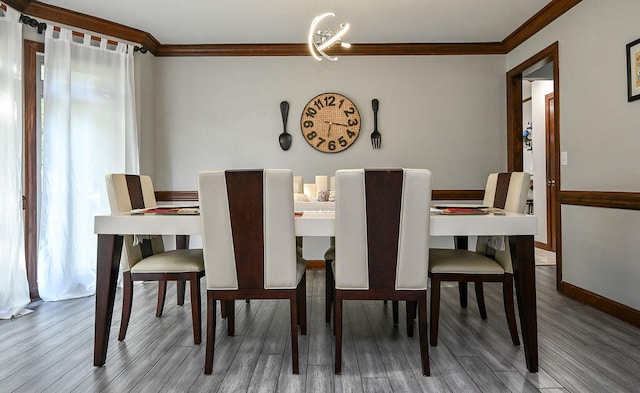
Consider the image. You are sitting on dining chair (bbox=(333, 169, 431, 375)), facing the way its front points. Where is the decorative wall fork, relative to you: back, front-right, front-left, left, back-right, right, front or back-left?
front

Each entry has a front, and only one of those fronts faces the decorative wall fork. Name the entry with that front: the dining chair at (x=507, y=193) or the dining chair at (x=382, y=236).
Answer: the dining chair at (x=382, y=236)

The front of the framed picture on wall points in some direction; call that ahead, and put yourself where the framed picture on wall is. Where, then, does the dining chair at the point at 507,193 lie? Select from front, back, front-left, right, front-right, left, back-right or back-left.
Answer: front

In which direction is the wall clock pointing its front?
toward the camera

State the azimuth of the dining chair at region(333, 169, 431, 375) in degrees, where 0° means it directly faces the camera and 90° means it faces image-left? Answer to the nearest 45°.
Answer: approximately 180°

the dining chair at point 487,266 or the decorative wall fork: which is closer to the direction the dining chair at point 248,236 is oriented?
the decorative wall fork

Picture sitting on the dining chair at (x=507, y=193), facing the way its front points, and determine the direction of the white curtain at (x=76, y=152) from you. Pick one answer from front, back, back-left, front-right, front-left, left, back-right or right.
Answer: front-right

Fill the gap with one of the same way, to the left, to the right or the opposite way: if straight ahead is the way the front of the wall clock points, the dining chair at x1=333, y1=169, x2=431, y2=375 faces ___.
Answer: the opposite way

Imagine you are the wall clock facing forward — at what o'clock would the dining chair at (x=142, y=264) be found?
The dining chair is roughly at 1 o'clock from the wall clock.

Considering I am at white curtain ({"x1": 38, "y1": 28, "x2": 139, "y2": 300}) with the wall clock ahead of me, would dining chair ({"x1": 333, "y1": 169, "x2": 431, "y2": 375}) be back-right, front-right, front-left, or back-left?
front-right

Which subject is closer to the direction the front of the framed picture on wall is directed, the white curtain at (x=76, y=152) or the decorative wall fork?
the white curtain

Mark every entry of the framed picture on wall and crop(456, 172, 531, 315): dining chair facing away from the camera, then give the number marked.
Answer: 0

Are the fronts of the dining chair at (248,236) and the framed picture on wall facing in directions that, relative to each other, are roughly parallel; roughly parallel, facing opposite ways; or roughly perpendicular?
roughly perpendicular

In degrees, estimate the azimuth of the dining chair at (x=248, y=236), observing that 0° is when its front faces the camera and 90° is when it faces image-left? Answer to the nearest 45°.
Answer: approximately 180°

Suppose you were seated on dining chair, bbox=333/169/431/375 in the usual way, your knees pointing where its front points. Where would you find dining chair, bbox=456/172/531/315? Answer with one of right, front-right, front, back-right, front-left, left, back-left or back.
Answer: front-right

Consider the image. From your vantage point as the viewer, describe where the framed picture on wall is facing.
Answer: facing the viewer and to the left of the viewer
